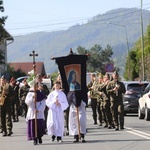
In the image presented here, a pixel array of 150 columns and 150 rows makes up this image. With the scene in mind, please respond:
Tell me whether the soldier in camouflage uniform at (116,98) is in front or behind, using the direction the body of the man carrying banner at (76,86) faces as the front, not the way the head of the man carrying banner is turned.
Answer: behind

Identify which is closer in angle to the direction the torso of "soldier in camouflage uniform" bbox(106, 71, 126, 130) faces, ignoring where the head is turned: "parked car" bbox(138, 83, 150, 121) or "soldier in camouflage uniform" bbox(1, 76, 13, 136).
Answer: the soldier in camouflage uniform

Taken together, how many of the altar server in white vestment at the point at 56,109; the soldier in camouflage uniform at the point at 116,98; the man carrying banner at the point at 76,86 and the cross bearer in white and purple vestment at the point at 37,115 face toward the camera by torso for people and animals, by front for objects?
4

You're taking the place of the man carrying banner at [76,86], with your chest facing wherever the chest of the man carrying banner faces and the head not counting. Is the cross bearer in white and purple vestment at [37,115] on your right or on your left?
on your right

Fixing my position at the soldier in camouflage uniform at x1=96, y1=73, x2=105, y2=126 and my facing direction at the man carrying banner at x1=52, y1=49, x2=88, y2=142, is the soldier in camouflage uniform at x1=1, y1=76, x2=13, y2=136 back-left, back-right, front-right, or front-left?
front-right

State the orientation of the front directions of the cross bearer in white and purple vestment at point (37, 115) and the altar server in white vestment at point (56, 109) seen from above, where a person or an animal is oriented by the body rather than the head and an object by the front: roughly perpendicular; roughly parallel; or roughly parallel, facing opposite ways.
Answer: roughly parallel

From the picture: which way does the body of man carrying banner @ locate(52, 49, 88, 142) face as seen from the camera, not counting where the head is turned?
toward the camera

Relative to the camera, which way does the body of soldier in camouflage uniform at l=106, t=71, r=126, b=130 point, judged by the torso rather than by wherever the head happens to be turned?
toward the camera

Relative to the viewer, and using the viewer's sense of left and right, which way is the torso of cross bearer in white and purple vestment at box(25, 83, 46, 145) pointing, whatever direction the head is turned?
facing the viewer

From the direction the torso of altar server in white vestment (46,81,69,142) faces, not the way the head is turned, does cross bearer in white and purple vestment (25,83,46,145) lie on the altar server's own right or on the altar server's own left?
on the altar server's own right
